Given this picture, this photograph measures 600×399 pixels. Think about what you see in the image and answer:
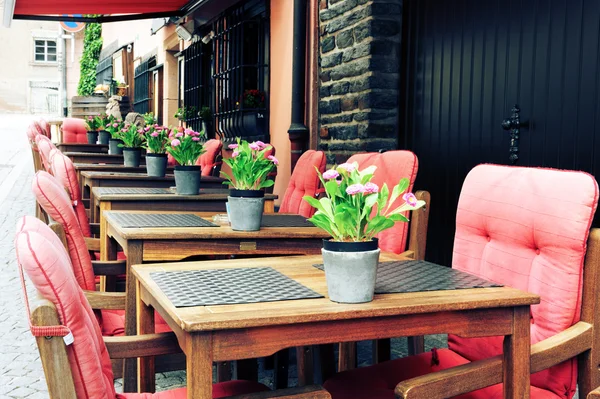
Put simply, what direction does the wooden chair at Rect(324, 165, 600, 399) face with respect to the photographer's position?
facing the viewer and to the left of the viewer

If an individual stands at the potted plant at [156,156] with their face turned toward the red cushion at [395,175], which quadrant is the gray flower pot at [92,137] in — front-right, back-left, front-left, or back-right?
back-left

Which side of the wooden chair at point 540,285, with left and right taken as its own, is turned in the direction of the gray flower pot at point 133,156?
right

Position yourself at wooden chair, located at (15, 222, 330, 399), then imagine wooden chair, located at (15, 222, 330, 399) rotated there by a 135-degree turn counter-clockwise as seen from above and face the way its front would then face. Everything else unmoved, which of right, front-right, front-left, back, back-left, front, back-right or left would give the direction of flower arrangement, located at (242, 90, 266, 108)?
front-right

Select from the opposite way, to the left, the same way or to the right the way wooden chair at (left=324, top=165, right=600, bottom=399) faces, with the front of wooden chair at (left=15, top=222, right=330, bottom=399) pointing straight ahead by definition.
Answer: the opposite way

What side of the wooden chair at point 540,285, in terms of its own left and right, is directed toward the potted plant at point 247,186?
right

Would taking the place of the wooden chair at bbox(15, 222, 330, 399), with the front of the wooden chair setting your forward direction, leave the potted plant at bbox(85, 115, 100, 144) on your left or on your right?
on your left

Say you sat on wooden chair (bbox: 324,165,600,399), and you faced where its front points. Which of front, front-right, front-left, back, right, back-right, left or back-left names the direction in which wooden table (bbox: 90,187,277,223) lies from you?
right

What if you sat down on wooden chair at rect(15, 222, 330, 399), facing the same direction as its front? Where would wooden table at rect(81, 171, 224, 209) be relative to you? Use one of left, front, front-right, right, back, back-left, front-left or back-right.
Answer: left

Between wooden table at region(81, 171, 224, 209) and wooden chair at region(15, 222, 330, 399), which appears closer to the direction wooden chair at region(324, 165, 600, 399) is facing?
the wooden chair

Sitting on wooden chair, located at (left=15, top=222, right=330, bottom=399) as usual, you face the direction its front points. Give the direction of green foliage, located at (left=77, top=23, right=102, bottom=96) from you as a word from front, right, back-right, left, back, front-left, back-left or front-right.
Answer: left

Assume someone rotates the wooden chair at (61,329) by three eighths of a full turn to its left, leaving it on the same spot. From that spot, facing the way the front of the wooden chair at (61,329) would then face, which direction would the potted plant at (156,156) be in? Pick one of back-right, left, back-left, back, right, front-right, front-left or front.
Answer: front-right

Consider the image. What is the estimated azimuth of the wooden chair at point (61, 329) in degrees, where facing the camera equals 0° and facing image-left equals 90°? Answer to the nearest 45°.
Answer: approximately 270°

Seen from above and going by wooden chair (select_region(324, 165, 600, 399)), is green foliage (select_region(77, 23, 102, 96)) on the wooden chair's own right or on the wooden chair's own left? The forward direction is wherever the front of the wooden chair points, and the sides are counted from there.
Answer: on the wooden chair's own right

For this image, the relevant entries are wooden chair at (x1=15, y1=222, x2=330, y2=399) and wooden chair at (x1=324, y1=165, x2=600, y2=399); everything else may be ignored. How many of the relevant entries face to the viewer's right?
1

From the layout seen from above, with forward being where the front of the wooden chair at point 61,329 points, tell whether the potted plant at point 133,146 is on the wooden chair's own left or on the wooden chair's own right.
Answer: on the wooden chair's own left

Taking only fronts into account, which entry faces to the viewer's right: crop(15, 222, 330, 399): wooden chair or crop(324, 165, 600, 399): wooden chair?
crop(15, 222, 330, 399): wooden chair

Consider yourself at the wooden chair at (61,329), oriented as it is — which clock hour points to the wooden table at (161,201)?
The wooden table is roughly at 9 o'clock from the wooden chair.
